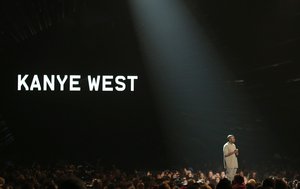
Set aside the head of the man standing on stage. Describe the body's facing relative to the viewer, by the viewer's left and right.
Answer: facing the viewer and to the right of the viewer
